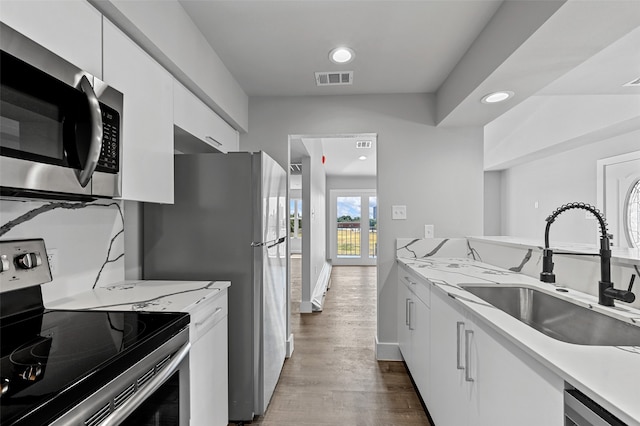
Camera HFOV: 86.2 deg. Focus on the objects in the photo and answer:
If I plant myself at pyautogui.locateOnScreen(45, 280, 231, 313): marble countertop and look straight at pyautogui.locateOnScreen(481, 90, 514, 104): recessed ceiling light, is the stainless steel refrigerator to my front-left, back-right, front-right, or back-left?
front-left

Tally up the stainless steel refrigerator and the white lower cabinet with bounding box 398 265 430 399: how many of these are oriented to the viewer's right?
1

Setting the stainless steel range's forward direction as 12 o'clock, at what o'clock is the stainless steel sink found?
The stainless steel sink is roughly at 11 o'clock from the stainless steel range.

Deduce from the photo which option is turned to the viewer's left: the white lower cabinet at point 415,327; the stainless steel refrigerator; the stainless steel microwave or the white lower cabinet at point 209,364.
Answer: the white lower cabinet at point 415,327

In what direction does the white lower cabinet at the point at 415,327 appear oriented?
to the viewer's left

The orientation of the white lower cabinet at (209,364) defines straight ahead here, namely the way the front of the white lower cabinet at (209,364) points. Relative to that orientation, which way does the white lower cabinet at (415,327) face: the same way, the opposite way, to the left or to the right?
the opposite way

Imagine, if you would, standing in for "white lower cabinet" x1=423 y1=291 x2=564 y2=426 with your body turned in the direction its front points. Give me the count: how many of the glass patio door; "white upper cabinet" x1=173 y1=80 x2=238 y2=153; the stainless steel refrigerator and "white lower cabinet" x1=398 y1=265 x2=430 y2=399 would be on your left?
0

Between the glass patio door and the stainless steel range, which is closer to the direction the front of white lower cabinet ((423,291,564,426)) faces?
the stainless steel range

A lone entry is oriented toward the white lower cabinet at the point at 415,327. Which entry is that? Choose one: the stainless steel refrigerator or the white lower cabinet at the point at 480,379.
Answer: the stainless steel refrigerator

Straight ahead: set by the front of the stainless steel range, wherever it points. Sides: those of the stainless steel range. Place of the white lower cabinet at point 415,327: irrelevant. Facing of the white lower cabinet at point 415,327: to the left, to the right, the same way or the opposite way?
the opposite way

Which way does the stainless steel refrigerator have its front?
to the viewer's right

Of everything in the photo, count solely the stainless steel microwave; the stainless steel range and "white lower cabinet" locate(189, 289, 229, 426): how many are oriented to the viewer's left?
0

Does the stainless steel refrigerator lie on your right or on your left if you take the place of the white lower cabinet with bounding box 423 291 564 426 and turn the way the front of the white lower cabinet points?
on your right

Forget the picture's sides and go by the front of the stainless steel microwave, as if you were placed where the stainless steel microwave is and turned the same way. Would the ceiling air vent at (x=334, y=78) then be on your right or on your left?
on your left

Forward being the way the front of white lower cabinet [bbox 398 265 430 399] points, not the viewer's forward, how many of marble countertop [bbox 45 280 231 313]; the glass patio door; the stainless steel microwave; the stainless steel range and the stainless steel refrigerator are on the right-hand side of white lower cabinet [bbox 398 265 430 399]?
1

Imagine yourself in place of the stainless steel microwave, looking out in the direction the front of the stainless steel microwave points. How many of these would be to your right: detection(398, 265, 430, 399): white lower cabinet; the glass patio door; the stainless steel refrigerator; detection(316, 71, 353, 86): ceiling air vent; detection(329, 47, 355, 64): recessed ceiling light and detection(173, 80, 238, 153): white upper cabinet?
0

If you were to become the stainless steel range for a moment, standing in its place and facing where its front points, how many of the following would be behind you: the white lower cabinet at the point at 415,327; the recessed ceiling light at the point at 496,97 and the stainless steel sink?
0
